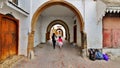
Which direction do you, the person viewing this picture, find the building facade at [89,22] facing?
facing the viewer
